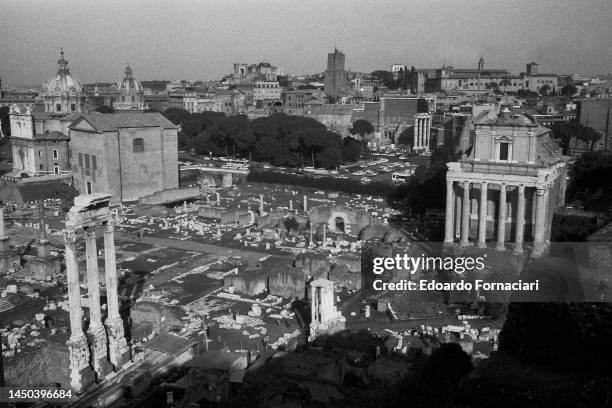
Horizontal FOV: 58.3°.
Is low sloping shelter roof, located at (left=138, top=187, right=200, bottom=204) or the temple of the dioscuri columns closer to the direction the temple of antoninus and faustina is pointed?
the temple of the dioscuri columns

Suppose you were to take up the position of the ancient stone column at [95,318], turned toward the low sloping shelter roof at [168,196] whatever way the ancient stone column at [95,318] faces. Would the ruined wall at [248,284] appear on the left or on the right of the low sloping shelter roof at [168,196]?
right

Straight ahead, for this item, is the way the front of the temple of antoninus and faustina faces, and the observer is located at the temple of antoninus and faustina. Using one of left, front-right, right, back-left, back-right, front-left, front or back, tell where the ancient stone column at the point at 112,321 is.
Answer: front-right

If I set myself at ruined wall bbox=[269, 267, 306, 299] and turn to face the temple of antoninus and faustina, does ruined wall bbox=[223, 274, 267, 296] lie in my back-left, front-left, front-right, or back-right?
back-left

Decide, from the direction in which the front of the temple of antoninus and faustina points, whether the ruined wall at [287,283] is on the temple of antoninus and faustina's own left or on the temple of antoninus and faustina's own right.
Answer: on the temple of antoninus and faustina's own right

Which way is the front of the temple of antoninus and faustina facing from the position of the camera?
facing the viewer

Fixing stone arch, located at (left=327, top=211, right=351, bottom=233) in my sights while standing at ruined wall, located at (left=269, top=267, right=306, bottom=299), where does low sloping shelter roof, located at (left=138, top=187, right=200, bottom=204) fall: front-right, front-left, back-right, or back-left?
front-left

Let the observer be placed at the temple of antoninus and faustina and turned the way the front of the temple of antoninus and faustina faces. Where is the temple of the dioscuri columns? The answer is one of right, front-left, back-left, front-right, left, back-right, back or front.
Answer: front-right

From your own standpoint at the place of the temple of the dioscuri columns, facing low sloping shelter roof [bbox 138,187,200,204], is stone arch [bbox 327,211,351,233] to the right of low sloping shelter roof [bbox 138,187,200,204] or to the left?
right

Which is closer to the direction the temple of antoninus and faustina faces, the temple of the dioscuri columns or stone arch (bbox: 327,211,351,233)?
the temple of the dioscuri columns

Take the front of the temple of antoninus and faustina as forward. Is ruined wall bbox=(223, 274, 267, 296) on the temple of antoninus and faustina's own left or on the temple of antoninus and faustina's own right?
on the temple of antoninus and faustina's own right

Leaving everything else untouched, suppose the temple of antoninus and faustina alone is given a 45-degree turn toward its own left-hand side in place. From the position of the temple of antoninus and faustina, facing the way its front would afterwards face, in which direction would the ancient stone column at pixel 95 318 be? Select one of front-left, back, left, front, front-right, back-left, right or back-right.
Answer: right

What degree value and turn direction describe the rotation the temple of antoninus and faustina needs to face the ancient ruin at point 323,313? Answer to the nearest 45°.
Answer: approximately 45° to its right
